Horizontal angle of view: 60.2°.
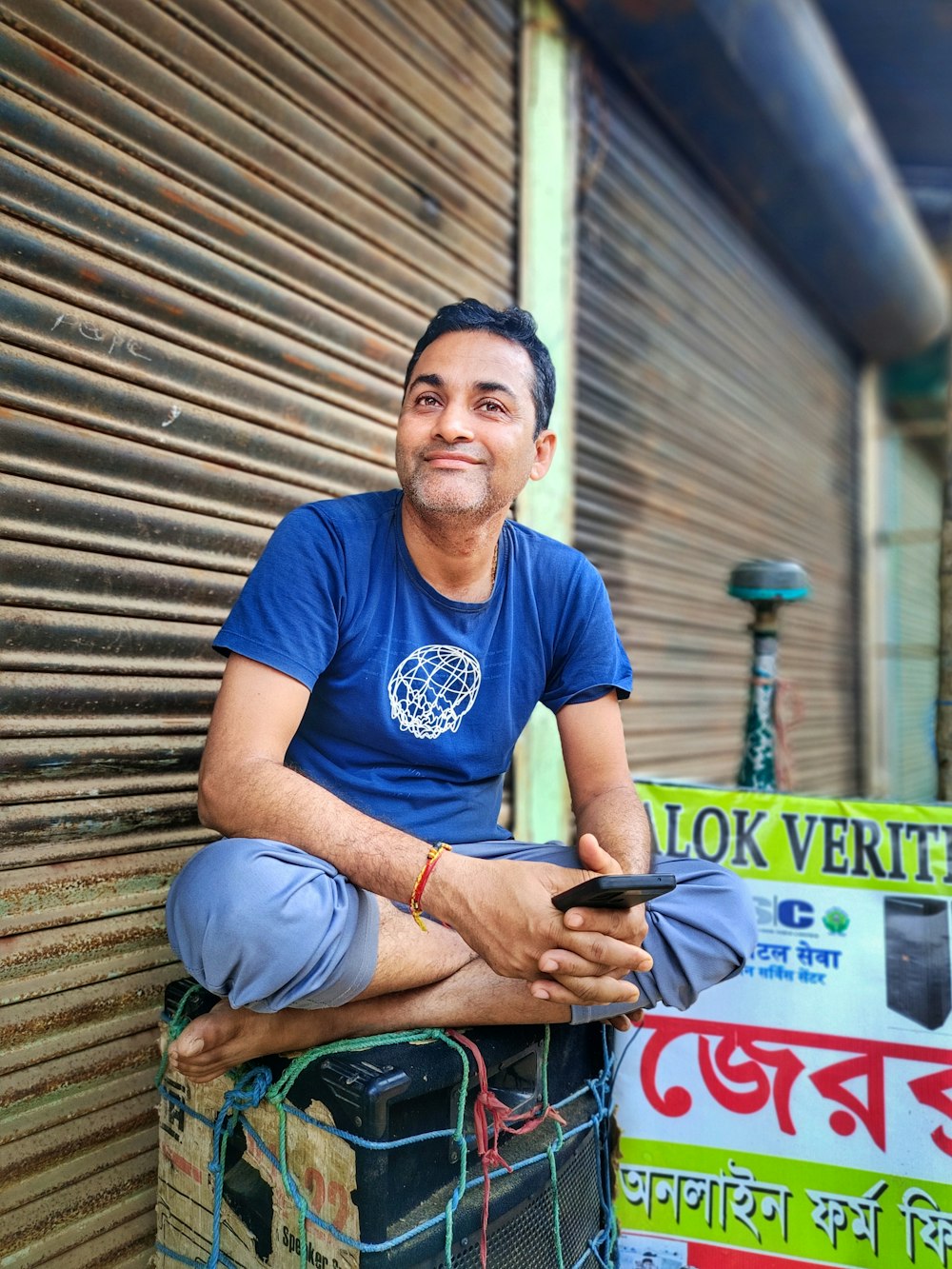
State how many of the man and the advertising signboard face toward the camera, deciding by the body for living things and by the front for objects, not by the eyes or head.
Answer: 2

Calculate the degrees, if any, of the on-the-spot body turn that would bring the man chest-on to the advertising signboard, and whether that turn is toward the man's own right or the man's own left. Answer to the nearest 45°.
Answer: approximately 90° to the man's own left

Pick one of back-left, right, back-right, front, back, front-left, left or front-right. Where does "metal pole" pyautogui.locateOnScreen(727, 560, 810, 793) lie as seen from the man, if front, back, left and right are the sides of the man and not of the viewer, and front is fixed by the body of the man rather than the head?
back-left

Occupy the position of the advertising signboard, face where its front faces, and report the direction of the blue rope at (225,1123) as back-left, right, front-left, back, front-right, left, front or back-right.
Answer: front-right

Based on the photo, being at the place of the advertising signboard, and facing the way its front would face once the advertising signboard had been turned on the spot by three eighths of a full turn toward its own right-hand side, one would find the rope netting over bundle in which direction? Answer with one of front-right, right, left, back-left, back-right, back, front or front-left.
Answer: left

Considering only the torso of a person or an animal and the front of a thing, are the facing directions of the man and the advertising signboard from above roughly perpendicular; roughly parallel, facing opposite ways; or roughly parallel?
roughly parallel

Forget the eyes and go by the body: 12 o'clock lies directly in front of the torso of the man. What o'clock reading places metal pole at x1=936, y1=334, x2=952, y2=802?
The metal pole is roughly at 8 o'clock from the man.

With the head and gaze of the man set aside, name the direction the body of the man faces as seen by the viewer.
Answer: toward the camera

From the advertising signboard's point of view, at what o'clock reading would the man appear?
The man is roughly at 2 o'clock from the advertising signboard.

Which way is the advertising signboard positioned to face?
toward the camera

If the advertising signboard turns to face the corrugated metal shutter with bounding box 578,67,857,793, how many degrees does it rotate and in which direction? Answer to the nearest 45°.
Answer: approximately 180°

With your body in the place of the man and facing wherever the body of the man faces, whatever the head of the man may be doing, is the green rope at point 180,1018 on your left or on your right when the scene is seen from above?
on your right
